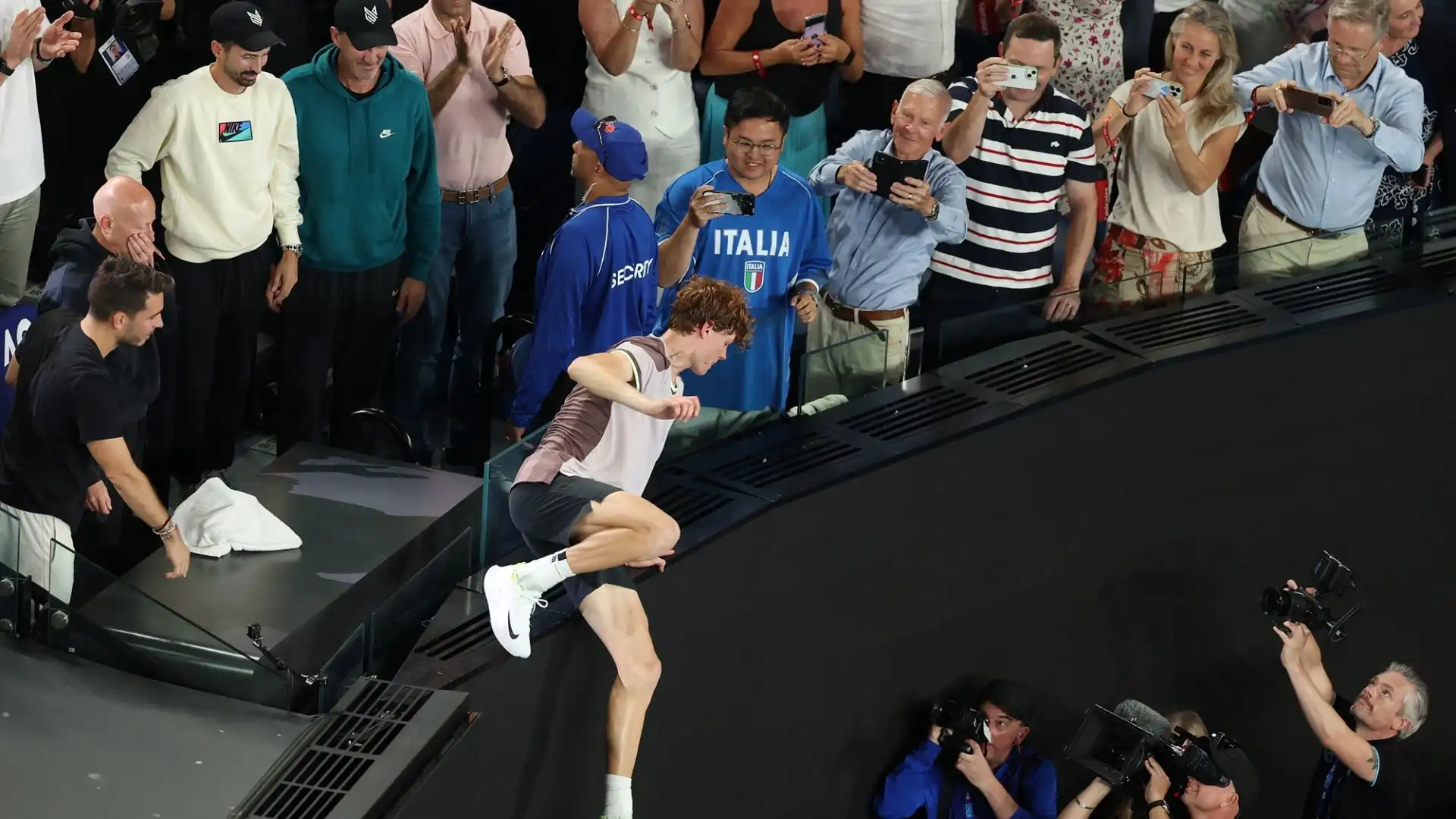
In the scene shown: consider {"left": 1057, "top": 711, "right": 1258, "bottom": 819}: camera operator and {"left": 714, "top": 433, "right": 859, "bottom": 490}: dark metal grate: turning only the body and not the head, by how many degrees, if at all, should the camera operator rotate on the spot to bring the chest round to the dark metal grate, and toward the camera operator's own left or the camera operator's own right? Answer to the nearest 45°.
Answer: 0° — they already face it

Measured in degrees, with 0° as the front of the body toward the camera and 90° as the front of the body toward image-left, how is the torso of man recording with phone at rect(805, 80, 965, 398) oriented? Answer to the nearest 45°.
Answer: approximately 45°

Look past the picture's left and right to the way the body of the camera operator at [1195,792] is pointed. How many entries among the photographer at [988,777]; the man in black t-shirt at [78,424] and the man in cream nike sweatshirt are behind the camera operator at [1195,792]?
0

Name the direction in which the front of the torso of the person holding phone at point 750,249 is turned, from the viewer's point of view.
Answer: toward the camera

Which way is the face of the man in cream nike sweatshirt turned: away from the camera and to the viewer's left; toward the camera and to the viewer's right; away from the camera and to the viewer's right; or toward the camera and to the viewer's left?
toward the camera and to the viewer's right

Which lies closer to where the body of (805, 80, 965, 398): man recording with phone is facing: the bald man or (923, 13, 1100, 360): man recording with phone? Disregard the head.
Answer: the bald man

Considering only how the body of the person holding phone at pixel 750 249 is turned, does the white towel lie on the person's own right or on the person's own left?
on the person's own right

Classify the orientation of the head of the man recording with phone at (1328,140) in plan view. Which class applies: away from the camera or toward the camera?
toward the camera

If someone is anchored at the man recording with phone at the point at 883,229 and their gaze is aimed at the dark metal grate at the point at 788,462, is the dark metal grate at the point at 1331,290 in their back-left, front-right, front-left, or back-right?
back-left

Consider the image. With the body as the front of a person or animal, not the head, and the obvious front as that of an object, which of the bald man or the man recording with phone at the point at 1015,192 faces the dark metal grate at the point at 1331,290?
the bald man

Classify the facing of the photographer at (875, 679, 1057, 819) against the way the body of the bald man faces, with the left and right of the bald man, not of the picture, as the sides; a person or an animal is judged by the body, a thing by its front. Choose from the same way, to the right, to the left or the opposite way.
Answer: the opposite way

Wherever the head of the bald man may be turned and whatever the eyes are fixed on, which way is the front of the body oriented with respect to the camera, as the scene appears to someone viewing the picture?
to the viewer's right
